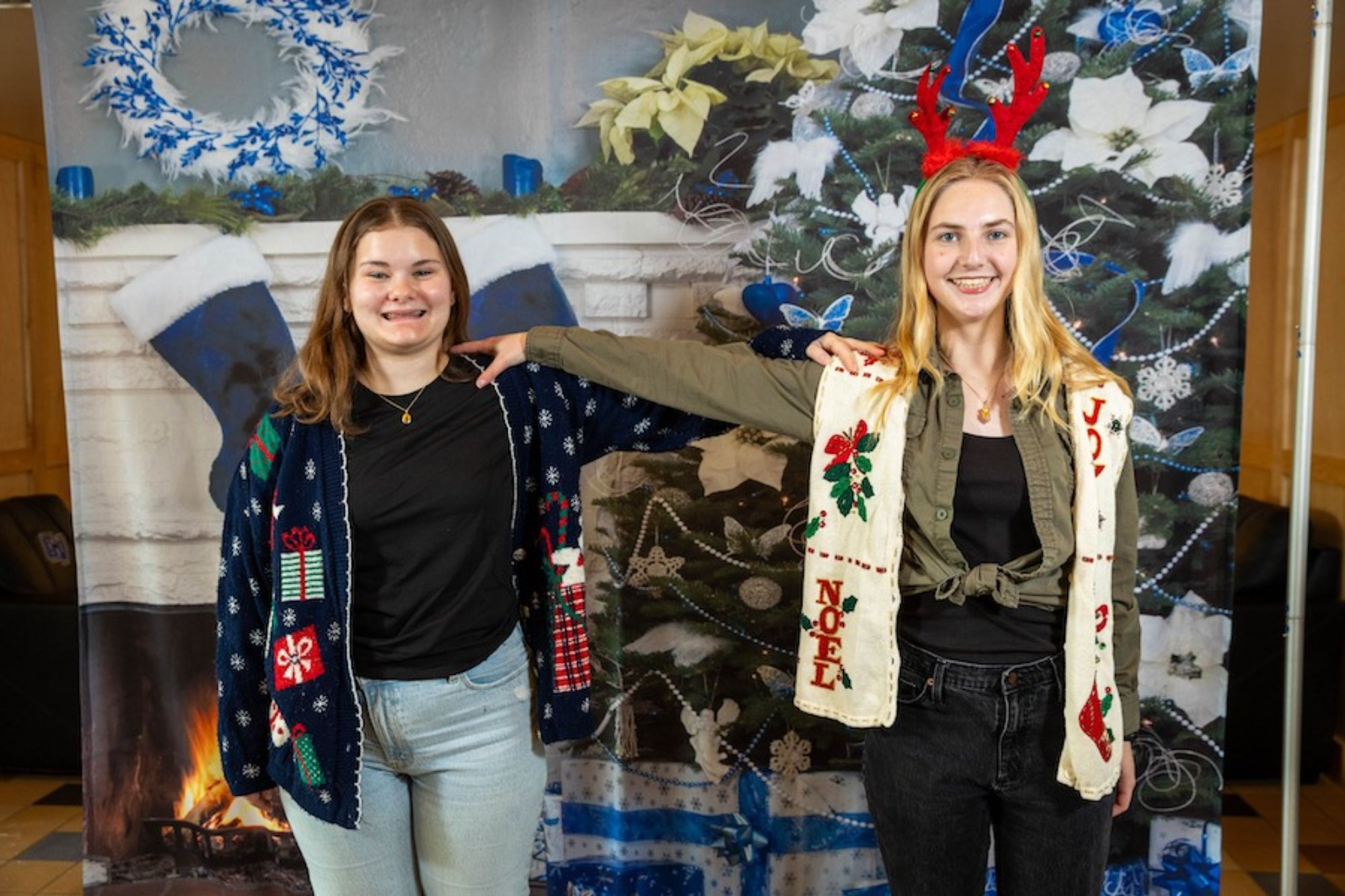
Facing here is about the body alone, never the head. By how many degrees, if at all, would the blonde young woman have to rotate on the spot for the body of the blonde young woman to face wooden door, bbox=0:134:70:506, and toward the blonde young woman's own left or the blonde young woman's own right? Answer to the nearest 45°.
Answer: approximately 135° to the blonde young woman's own right

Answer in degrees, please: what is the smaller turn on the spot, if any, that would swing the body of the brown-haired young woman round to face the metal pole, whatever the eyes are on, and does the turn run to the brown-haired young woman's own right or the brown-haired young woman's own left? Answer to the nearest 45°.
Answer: approximately 90° to the brown-haired young woman's own left

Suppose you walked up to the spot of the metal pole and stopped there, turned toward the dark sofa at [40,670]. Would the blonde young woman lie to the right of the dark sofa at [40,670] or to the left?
left

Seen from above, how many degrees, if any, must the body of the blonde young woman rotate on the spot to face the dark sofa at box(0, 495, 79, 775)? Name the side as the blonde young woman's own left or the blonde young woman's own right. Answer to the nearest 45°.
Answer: approximately 135° to the blonde young woman's own right

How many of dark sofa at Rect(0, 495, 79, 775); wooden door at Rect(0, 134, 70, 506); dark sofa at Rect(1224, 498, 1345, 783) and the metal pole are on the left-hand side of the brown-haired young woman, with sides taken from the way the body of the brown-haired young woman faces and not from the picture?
2

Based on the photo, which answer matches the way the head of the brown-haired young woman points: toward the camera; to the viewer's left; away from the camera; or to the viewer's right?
toward the camera

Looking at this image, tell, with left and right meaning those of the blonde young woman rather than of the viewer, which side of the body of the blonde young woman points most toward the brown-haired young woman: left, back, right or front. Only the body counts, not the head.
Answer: right

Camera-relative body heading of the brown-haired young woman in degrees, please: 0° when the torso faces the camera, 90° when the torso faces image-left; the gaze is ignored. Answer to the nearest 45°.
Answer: approximately 0°

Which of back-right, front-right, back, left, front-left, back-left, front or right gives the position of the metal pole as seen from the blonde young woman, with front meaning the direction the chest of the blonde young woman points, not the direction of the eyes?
back-left

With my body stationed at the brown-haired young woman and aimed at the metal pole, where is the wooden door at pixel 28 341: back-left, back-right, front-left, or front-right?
back-left

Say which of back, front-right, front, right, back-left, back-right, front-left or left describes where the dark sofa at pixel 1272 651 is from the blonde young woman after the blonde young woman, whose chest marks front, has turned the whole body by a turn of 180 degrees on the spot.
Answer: front-right

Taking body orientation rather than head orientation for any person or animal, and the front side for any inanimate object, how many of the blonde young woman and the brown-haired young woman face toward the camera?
2

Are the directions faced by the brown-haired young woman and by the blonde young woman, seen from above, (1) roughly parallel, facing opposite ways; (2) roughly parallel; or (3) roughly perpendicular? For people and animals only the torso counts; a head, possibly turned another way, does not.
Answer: roughly parallel

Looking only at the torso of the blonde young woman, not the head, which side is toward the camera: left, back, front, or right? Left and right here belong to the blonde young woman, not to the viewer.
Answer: front

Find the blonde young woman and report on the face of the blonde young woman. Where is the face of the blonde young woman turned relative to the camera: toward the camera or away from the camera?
toward the camera

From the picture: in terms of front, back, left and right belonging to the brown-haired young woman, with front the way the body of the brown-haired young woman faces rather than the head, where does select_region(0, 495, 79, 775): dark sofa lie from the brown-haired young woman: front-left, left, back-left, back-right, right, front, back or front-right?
back-right

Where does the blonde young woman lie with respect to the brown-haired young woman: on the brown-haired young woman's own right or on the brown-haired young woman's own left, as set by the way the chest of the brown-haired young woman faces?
on the brown-haired young woman's own left

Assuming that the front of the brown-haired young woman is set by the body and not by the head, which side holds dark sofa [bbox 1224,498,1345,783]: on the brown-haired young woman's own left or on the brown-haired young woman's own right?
on the brown-haired young woman's own left

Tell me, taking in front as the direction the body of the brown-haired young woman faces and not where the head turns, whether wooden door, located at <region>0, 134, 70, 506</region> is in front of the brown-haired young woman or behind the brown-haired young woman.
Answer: behind
